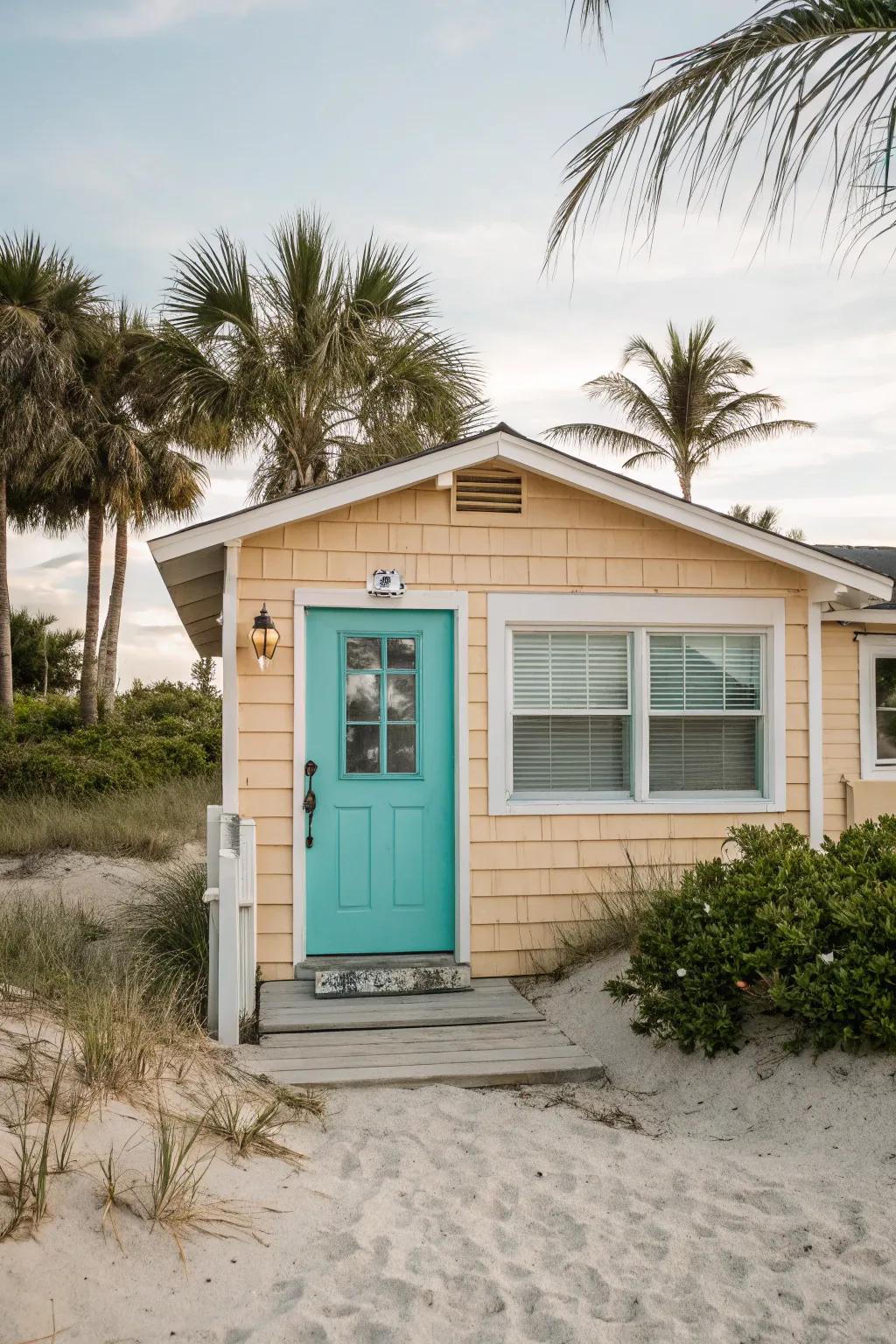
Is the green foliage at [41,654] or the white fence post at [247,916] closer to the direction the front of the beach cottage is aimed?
the white fence post

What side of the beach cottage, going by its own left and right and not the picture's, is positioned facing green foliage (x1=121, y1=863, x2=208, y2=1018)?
right

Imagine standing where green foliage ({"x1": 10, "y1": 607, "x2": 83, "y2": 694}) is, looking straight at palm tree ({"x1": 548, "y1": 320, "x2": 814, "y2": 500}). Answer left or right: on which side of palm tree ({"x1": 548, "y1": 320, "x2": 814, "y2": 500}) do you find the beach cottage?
right

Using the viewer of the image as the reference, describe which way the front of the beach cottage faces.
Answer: facing the viewer

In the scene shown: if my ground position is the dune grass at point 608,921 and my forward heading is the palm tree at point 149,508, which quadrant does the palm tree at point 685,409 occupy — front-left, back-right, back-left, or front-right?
front-right

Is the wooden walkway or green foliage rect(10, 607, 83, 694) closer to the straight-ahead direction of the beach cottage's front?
the wooden walkway

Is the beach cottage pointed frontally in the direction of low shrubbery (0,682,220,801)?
no

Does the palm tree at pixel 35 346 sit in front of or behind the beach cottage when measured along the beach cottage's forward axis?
behind

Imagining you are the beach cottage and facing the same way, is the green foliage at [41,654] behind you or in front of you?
behind
